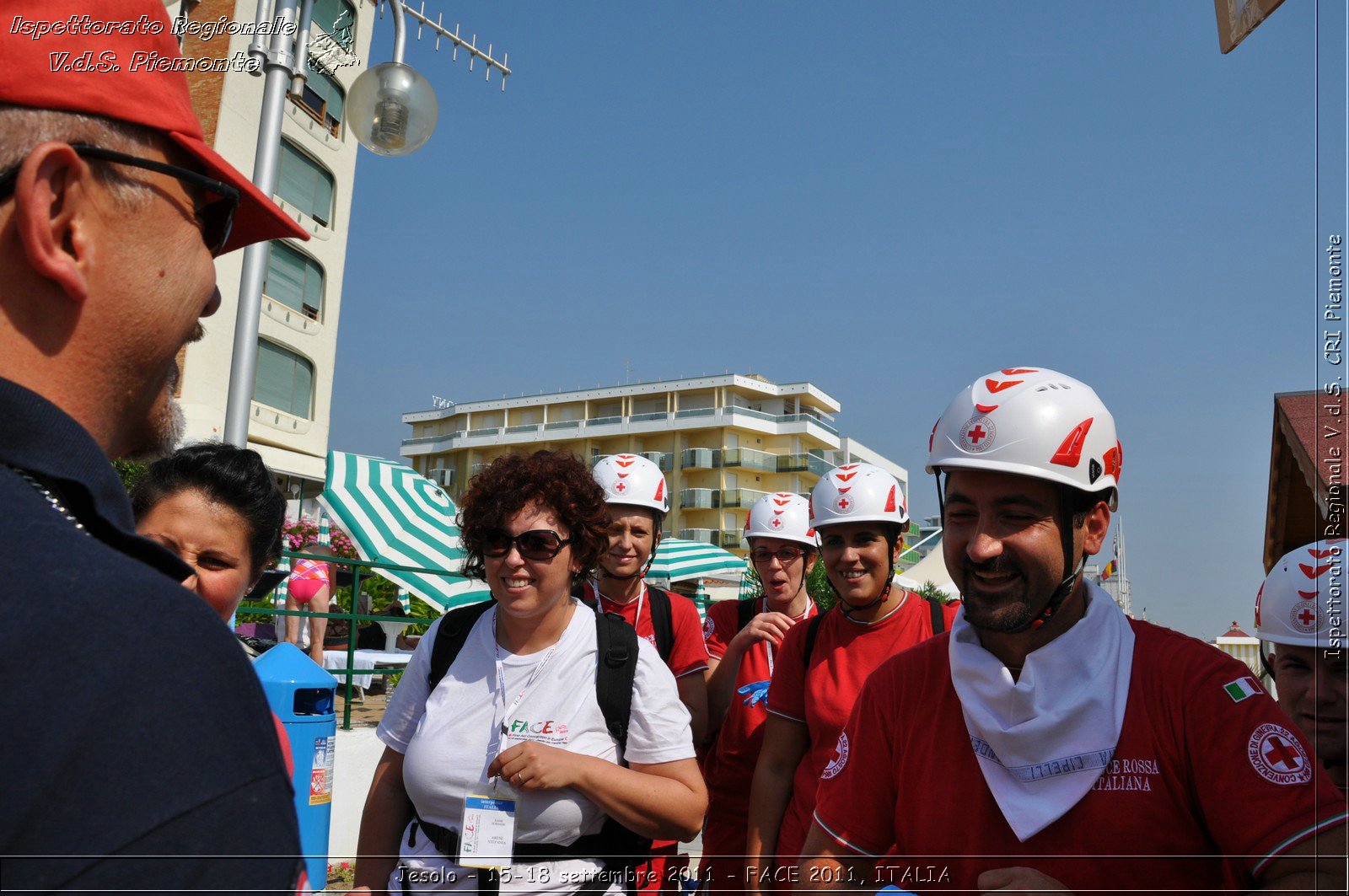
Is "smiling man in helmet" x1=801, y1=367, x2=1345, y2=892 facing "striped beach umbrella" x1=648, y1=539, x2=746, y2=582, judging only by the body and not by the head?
no

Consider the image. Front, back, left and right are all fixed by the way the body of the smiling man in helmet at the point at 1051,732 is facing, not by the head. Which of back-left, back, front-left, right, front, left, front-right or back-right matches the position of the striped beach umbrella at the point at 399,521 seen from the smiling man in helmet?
right

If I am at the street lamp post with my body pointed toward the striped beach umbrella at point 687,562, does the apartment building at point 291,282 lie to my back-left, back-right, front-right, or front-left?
front-left

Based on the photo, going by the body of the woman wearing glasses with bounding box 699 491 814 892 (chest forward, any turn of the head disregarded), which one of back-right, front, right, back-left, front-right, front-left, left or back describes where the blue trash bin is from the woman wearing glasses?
right

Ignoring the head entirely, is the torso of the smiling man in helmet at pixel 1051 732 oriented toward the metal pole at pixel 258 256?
no

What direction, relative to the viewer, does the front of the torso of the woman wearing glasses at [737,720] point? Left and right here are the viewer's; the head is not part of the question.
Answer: facing the viewer

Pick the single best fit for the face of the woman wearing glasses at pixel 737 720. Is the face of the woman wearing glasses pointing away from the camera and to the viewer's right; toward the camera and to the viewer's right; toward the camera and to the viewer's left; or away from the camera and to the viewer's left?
toward the camera and to the viewer's left

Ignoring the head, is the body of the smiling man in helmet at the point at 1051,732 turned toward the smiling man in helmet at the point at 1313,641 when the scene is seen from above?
no

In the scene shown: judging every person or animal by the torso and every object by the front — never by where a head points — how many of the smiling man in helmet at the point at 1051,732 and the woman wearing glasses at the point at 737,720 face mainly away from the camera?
0

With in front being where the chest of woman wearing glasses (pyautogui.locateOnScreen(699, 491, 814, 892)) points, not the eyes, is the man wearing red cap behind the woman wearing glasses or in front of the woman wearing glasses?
in front

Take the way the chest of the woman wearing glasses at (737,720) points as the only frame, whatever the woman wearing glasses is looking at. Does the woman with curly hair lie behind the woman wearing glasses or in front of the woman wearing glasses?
in front

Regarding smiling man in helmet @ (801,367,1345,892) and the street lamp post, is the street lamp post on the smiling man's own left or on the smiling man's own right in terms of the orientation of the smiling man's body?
on the smiling man's own right

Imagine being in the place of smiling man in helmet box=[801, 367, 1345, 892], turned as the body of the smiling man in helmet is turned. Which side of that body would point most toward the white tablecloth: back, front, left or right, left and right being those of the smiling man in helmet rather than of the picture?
right

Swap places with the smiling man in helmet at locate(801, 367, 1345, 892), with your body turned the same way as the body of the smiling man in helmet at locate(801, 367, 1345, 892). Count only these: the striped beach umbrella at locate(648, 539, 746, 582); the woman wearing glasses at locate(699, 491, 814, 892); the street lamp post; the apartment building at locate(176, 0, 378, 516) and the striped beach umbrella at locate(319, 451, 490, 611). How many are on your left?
0

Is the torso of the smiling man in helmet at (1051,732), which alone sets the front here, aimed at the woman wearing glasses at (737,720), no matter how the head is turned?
no

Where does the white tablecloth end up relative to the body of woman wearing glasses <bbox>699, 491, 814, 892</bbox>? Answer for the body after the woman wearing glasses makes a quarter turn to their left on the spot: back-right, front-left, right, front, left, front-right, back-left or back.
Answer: back-left

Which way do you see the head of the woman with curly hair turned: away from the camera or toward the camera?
toward the camera

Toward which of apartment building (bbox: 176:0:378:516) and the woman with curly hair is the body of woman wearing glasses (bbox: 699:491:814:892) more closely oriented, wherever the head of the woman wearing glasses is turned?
the woman with curly hair

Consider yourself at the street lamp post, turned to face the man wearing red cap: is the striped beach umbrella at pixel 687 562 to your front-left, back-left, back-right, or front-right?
back-left

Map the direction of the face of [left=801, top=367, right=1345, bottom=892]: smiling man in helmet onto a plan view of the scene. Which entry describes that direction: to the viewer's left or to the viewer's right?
to the viewer's left
